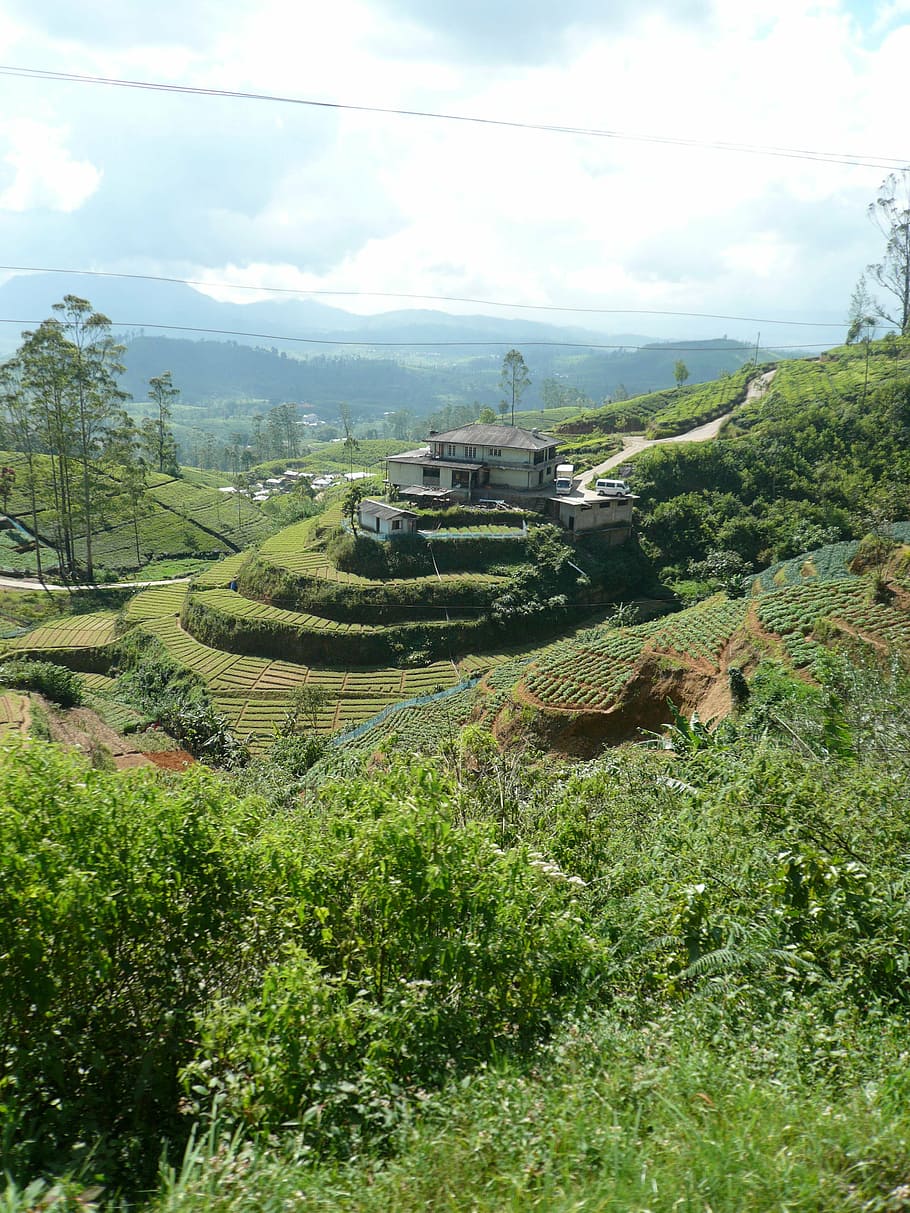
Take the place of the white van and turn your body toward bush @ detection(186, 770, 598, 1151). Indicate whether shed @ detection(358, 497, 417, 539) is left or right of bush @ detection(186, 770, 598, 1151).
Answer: right

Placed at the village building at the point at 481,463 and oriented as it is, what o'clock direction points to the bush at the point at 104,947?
The bush is roughly at 12 o'clock from the village building.

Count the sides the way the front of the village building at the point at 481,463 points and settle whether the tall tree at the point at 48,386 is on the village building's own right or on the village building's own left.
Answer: on the village building's own right

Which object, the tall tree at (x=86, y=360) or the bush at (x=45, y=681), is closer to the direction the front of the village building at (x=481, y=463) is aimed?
the bush

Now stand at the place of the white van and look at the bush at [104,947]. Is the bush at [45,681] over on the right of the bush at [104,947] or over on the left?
right

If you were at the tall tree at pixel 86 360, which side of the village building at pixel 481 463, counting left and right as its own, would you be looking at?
right

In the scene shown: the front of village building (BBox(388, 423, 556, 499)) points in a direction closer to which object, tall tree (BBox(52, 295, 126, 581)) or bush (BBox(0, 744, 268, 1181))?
the bush

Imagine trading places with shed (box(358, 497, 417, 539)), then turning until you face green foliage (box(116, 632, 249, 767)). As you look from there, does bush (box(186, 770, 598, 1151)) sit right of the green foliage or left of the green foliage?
left

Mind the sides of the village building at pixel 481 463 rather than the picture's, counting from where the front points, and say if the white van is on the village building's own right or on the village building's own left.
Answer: on the village building's own left

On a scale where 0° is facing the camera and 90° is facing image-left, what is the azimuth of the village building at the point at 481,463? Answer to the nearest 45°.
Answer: approximately 0°
